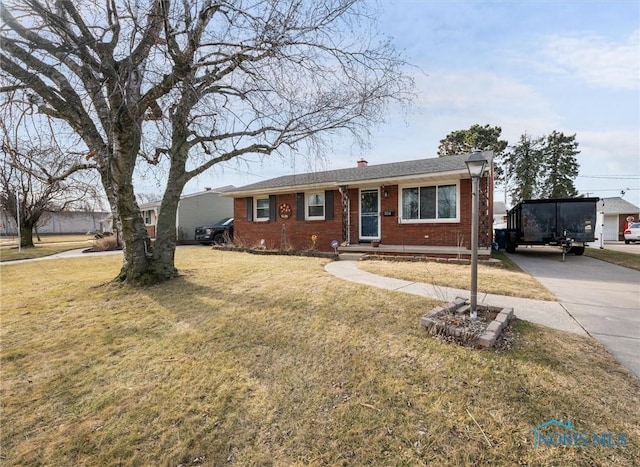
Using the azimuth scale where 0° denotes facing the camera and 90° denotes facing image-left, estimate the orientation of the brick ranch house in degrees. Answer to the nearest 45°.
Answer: approximately 45°

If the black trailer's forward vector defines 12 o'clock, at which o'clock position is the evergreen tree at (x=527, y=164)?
The evergreen tree is roughly at 6 o'clock from the black trailer.

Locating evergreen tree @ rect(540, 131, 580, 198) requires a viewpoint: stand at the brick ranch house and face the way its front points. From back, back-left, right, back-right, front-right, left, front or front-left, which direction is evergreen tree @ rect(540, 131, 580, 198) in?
back

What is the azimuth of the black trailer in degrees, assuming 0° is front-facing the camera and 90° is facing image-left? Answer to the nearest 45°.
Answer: approximately 0°

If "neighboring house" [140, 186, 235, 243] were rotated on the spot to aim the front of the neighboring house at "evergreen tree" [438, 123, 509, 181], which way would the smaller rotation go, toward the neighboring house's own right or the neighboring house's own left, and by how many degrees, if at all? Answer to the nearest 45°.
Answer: approximately 135° to the neighboring house's own left

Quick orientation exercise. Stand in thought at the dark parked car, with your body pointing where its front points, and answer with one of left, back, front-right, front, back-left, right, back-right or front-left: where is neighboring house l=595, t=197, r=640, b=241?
back-left

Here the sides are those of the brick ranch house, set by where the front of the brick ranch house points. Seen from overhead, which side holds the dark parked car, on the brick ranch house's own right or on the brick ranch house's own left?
on the brick ranch house's own right

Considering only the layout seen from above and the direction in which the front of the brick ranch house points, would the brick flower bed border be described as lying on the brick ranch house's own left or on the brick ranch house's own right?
on the brick ranch house's own left

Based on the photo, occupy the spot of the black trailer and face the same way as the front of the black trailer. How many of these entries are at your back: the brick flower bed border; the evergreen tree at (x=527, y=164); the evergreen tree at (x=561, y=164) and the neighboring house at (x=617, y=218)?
3

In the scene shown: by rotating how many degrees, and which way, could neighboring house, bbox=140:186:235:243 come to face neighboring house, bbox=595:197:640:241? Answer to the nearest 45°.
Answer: approximately 135° to its left
